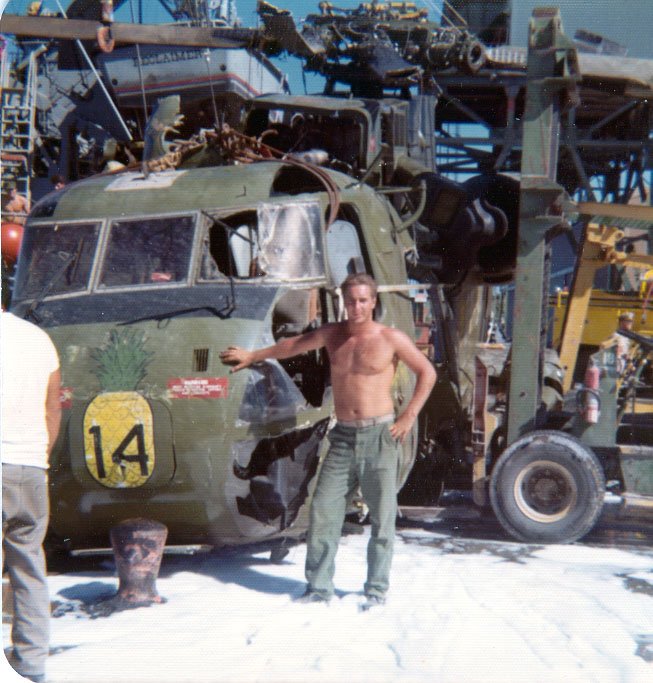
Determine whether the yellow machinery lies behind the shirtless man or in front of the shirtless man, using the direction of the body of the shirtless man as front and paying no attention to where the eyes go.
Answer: behind

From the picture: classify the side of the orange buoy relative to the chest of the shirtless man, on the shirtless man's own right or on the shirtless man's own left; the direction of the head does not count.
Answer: on the shirtless man's own right

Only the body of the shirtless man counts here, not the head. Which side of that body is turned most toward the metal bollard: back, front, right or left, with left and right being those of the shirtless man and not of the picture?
right

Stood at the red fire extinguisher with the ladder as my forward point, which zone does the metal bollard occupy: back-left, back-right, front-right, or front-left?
front-left

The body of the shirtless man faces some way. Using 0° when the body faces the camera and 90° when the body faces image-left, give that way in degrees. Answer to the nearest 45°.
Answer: approximately 0°

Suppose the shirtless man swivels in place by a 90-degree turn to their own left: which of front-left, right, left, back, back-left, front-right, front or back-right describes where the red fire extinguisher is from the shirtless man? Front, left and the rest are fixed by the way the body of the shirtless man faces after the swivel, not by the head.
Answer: front-left
